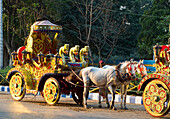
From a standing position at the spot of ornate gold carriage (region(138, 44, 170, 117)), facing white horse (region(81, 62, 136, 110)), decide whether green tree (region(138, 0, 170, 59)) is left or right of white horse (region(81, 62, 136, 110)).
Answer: right

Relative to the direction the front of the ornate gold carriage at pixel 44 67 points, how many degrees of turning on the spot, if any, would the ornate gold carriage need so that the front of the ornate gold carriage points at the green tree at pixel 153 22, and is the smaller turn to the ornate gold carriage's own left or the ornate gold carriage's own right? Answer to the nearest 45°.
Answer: approximately 90° to the ornate gold carriage's own left

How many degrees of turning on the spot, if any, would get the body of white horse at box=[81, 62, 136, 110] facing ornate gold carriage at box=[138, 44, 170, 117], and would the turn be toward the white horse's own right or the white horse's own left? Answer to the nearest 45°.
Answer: approximately 45° to the white horse's own right

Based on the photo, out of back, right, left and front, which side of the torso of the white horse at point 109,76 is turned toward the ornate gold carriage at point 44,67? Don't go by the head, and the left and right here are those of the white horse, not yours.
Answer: back

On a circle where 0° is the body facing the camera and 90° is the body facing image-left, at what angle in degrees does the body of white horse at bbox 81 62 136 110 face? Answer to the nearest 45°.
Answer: approximately 270°

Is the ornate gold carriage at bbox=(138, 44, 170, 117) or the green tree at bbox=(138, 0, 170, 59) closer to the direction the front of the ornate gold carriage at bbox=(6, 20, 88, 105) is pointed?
the ornate gold carriage

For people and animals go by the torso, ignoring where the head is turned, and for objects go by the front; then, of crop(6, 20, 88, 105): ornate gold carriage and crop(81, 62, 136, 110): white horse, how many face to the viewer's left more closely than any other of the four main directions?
0

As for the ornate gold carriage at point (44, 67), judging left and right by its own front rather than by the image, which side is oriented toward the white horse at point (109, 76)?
front

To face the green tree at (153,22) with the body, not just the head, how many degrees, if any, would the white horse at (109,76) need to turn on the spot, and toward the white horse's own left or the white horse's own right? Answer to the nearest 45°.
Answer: approximately 90° to the white horse's own left

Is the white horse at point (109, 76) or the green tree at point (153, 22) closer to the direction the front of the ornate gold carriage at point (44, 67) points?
the white horse

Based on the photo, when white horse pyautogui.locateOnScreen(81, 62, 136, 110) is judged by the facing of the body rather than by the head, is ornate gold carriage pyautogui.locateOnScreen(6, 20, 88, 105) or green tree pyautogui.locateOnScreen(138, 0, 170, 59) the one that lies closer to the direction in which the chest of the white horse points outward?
the green tree

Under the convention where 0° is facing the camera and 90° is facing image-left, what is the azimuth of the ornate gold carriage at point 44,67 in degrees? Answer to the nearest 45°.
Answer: approximately 315°
